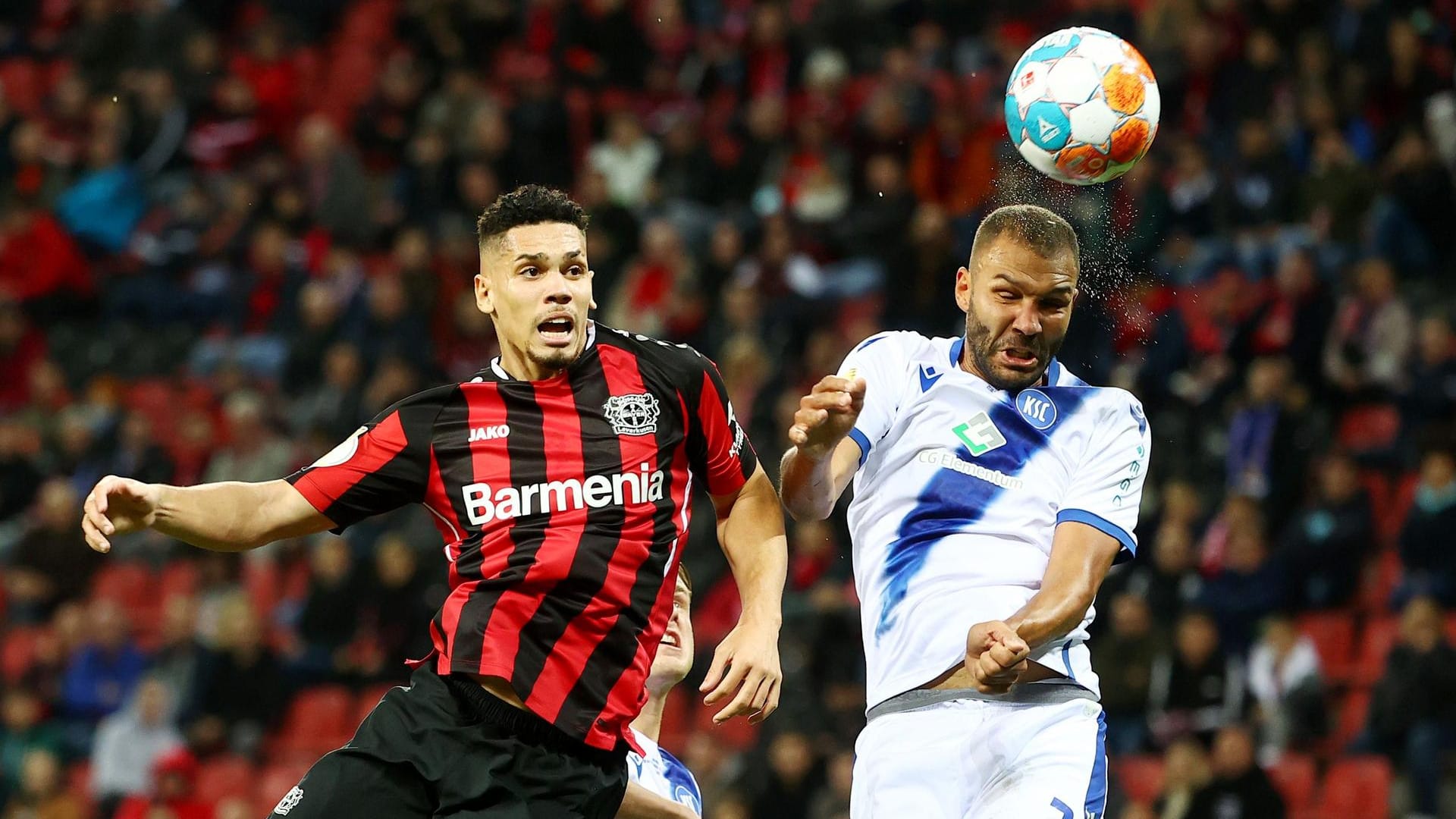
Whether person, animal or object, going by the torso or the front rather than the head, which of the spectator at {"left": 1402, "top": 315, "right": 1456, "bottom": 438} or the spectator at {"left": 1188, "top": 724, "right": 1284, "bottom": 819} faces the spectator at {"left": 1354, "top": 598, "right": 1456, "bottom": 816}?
the spectator at {"left": 1402, "top": 315, "right": 1456, "bottom": 438}

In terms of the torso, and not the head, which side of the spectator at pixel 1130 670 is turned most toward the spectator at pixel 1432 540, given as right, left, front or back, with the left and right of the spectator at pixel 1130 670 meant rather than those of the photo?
left

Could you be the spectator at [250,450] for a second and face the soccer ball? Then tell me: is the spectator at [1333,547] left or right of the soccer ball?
left

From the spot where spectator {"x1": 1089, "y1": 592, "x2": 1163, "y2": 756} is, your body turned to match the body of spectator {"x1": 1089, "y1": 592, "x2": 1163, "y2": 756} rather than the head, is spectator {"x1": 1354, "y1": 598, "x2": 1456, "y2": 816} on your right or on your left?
on your left

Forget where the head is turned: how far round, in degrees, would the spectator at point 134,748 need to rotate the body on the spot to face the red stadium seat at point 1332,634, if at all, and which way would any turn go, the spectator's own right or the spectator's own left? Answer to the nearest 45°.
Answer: approximately 45° to the spectator's own left

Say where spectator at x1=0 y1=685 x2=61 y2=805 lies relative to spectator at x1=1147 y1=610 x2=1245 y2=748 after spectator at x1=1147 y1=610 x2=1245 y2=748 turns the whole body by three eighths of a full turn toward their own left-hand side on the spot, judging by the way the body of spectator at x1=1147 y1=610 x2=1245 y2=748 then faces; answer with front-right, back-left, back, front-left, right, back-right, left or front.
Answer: back-left

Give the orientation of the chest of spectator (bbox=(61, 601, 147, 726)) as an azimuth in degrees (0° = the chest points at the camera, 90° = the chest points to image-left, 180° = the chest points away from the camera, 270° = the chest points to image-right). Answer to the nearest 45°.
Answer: approximately 0°

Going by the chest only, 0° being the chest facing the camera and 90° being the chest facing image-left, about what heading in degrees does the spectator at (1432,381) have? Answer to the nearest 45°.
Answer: approximately 0°
